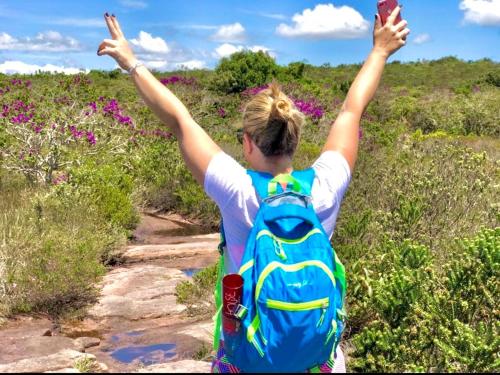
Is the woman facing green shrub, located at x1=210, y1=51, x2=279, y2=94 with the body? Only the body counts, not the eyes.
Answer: yes

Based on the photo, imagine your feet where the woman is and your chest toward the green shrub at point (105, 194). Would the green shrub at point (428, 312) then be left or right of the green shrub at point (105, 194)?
right

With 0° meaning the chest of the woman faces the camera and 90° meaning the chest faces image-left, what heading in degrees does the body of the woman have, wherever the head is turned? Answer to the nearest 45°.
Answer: approximately 180°

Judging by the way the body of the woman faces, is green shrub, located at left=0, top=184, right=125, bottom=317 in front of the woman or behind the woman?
in front

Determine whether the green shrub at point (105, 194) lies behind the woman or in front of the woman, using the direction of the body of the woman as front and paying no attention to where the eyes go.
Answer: in front

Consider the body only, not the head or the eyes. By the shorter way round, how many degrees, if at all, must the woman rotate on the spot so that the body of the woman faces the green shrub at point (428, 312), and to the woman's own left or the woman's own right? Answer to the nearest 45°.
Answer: approximately 45° to the woman's own right

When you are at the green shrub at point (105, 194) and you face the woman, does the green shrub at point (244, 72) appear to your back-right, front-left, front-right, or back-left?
back-left
